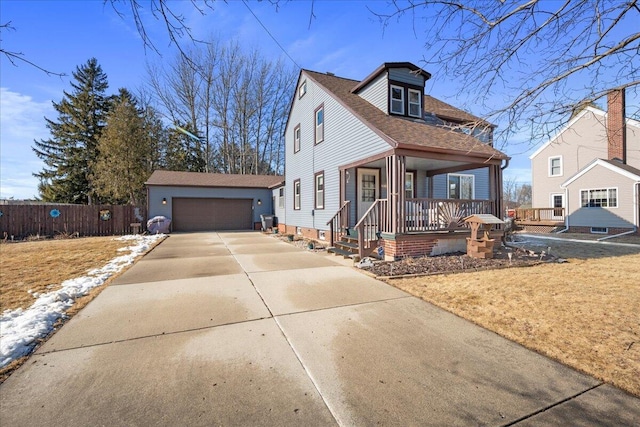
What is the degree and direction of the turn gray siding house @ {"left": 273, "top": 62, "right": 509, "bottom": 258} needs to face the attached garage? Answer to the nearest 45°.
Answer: approximately 180°

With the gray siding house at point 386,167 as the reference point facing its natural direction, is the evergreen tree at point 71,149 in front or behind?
behind

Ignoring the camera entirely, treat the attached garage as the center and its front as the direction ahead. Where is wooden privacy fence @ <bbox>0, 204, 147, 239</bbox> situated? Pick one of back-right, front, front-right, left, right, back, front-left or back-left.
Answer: right

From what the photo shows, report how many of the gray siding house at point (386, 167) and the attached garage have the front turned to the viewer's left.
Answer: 0

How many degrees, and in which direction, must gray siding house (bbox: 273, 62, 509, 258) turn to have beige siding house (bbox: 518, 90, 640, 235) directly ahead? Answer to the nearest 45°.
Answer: approximately 90° to its left

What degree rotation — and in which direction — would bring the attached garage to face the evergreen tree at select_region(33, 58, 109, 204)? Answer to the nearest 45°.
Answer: approximately 135° to its right

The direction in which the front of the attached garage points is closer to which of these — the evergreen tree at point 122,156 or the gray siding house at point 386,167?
the gray siding house

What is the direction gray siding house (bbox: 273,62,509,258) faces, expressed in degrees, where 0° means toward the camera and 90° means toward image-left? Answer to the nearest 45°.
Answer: approximately 315°

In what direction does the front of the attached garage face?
toward the camera

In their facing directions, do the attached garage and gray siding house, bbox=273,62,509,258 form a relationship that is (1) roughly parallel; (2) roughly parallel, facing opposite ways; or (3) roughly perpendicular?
roughly parallel

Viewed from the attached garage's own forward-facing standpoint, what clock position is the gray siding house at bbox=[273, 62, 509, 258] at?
The gray siding house is roughly at 11 o'clock from the attached garage.

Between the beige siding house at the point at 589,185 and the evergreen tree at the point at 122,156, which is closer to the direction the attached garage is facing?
the beige siding house
